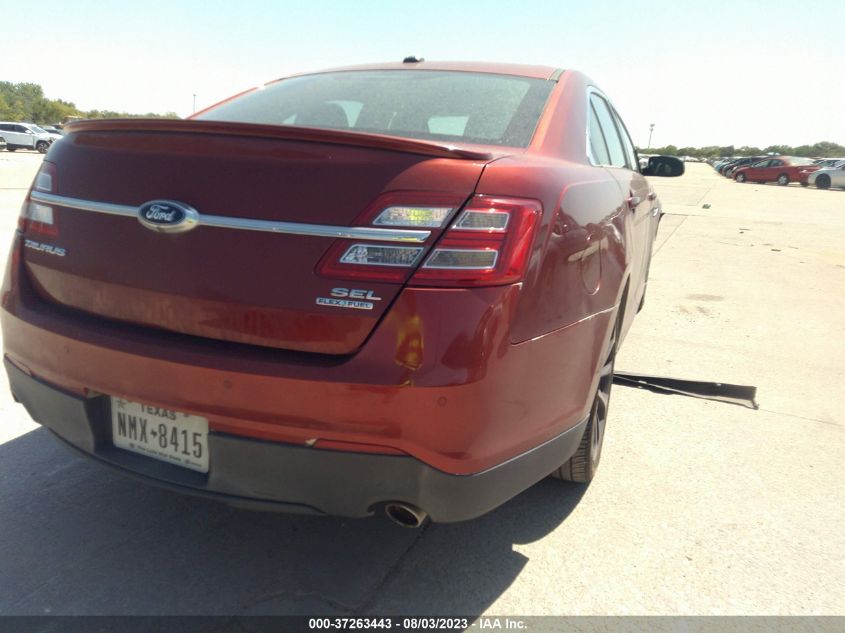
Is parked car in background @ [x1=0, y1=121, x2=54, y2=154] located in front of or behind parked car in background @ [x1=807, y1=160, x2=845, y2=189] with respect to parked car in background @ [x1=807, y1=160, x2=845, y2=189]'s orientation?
in front

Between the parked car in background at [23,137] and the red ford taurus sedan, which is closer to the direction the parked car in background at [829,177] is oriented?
the parked car in background

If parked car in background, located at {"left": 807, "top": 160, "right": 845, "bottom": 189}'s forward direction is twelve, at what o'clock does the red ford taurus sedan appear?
The red ford taurus sedan is roughly at 9 o'clock from the parked car in background.

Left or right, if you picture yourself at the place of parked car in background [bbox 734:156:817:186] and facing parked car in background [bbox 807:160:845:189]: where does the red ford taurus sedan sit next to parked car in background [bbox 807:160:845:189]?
right

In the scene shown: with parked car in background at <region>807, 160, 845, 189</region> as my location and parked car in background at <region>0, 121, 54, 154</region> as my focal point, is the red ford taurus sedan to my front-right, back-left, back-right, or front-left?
front-left

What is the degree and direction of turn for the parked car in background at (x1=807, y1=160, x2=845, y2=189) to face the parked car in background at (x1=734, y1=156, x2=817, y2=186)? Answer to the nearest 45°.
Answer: approximately 45° to its right

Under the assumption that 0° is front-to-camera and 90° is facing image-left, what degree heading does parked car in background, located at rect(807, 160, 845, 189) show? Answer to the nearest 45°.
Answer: approximately 90°

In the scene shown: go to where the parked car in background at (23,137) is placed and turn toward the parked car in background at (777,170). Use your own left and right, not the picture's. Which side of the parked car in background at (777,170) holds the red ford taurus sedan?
right
